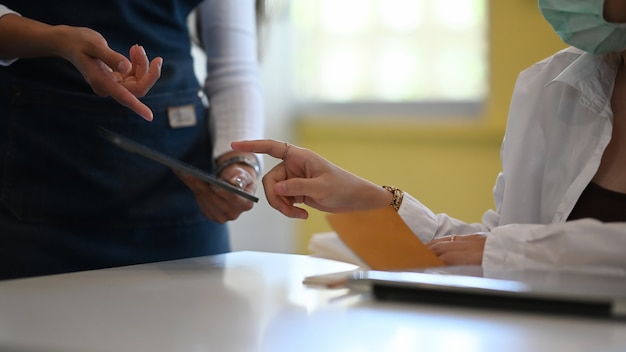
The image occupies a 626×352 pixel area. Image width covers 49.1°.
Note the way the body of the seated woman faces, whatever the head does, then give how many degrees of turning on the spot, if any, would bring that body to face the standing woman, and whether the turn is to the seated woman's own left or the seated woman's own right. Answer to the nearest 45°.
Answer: approximately 45° to the seated woman's own right

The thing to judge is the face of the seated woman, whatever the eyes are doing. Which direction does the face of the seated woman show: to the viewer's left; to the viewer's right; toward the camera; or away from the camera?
to the viewer's left

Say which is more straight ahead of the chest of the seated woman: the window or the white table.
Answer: the white table

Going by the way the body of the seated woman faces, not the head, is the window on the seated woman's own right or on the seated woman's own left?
on the seated woman's own right

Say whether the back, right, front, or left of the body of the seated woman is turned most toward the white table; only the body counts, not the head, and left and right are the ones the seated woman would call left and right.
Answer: front

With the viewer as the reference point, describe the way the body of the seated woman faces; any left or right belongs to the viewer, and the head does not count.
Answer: facing the viewer and to the left of the viewer

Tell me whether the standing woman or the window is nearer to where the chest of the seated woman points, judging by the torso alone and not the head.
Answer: the standing woman
